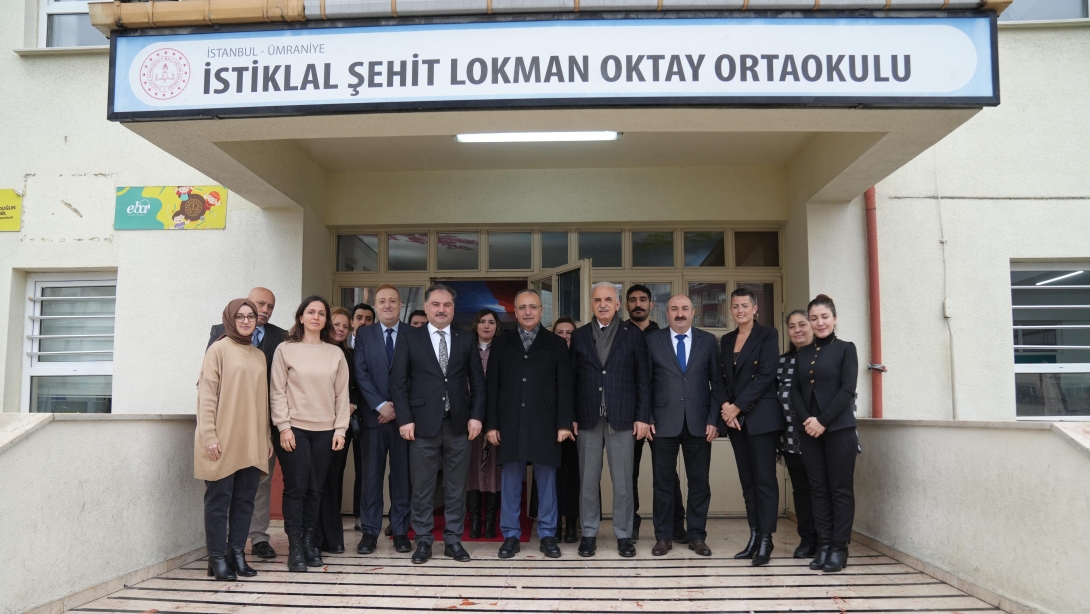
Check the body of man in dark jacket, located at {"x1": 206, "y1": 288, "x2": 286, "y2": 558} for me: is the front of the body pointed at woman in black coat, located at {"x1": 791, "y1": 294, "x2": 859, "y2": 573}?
no

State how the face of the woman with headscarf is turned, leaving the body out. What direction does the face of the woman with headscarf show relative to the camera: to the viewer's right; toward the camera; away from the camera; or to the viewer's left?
toward the camera

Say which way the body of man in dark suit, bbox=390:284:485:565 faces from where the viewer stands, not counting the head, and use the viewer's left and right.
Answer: facing the viewer

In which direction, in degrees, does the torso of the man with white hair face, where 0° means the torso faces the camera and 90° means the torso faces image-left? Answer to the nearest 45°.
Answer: approximately 0°

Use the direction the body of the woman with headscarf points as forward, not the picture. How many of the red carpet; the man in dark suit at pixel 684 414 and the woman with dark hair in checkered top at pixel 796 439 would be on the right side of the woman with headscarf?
0

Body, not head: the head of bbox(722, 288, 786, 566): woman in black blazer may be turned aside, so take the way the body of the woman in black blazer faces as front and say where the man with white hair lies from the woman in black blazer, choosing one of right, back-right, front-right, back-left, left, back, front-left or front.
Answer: front-right

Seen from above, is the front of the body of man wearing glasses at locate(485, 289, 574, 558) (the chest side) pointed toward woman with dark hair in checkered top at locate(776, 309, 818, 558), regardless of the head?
no

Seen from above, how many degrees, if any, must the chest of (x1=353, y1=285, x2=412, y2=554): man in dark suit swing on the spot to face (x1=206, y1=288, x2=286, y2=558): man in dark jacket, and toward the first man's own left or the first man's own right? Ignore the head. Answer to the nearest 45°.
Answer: approximately 90° to the first man's own right

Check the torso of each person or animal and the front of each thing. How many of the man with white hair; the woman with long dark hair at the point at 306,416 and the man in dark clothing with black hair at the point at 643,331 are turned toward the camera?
3

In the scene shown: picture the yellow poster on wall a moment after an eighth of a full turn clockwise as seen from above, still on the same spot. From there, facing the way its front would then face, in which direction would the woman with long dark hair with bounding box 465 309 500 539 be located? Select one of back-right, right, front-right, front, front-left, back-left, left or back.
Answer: left

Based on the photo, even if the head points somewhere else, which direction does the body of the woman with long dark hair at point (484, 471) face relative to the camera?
toward the camera

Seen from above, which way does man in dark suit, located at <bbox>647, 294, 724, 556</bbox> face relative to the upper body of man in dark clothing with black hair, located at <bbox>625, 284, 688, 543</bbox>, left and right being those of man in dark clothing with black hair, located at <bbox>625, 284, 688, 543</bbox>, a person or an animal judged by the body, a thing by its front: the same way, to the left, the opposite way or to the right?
the same way

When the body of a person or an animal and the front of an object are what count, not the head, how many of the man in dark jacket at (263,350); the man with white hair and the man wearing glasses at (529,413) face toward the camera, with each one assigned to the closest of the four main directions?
3

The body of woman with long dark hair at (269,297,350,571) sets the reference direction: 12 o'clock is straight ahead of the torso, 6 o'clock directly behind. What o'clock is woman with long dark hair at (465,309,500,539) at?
woman with long dark hair at (465,309,500,539) is roughly at 8 o'clock from woman with long dark hair at (269,297,350,571).

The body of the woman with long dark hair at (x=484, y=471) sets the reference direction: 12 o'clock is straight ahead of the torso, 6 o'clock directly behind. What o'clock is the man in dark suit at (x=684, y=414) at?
The man in dark suit is roughly at 10 o'clock from the woman with long dark hair.

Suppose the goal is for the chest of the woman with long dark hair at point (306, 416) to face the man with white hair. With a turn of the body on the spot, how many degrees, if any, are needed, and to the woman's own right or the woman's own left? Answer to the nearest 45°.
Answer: approximately 90° to the woman's own left

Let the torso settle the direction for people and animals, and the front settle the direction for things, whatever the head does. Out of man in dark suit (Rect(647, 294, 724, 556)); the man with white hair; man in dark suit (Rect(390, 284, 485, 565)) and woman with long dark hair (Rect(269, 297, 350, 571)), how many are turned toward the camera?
4

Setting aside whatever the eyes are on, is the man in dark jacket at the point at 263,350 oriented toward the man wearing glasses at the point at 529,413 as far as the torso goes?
no
